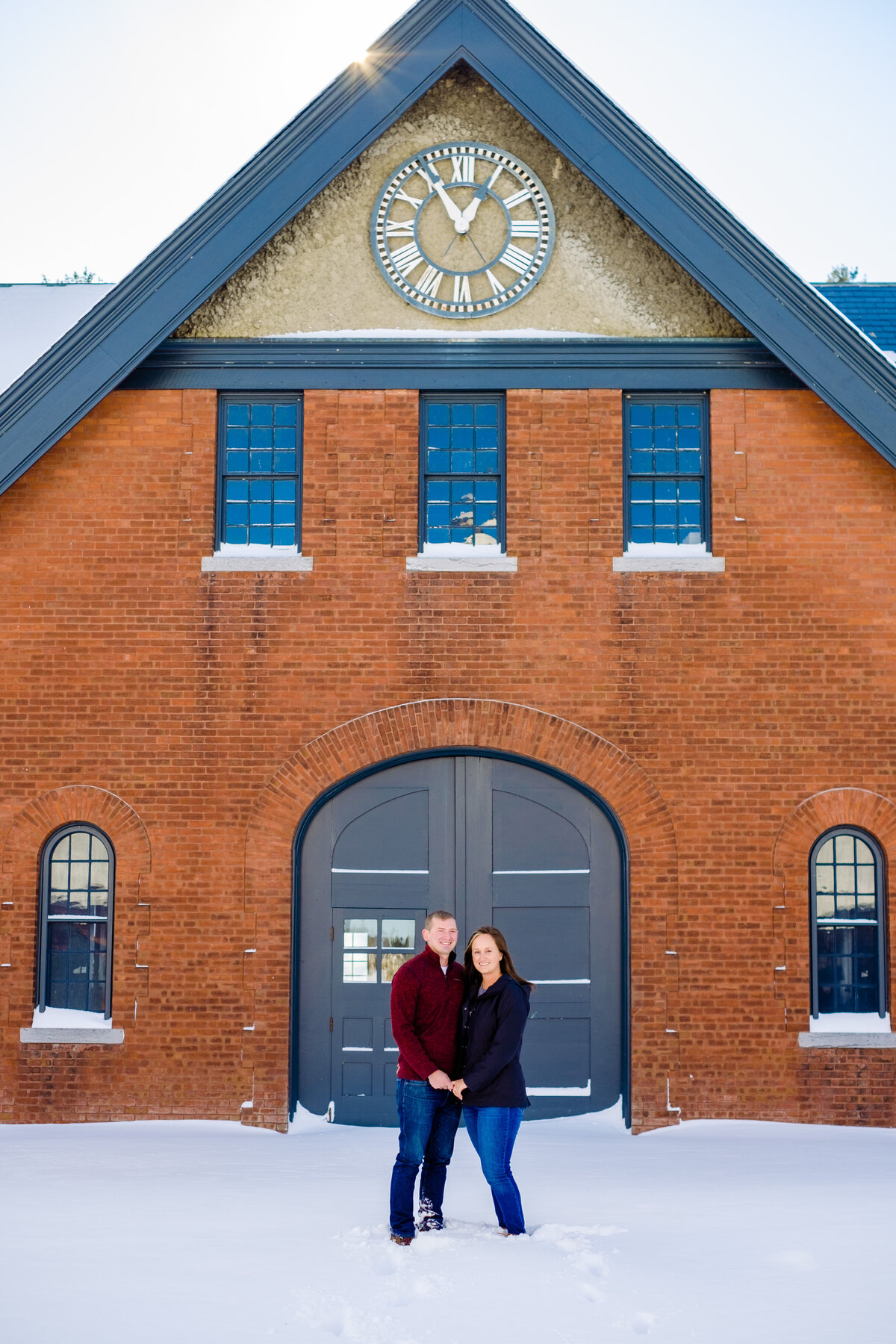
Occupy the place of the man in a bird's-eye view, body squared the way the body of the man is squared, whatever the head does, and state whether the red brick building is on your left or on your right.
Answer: on your left

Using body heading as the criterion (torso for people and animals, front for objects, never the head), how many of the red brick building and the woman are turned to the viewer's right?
0

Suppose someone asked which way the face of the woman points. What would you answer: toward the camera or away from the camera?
toward the camera

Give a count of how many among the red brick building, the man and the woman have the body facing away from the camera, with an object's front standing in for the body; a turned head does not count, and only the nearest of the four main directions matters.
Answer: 0

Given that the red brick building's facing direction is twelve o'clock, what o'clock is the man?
The man is roughly at 12 o'clock from the red brick building.

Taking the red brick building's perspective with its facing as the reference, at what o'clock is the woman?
The woman is roughly at 12 o'clock from the red brick building.

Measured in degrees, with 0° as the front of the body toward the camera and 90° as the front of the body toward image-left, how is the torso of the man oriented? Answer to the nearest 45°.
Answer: approximately 315°

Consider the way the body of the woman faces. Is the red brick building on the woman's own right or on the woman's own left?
on the woman's own right

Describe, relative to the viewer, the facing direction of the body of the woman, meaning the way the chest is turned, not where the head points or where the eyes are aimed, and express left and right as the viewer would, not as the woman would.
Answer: facing the viewer and to the left of the viewer

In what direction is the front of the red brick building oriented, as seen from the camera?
facing the viewer
